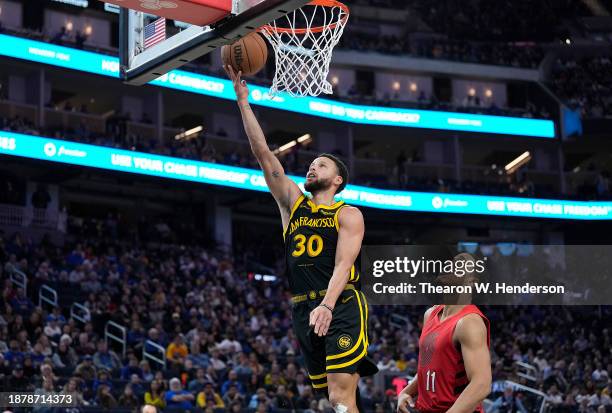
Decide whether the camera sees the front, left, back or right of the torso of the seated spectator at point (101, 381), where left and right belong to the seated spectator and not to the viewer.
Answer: front

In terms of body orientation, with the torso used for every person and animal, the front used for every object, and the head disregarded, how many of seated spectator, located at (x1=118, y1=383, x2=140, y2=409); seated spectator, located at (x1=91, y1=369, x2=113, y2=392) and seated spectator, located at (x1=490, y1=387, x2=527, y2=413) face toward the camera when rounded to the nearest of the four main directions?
3

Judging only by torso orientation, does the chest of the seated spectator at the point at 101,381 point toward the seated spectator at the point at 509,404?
no

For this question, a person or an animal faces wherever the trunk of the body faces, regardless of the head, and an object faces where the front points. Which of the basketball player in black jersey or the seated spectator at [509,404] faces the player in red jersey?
the seated spectator

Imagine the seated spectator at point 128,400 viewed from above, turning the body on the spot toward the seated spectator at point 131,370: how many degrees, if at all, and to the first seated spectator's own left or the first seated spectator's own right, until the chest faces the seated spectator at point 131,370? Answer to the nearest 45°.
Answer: approximately 180°

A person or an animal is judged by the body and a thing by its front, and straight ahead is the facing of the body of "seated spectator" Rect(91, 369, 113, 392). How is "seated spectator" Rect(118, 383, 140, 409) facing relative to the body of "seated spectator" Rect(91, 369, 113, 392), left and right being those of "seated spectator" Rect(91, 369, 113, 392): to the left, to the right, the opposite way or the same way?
the same way

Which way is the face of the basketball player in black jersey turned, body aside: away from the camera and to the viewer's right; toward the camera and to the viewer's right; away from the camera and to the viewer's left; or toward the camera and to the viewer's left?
toward the camera and to the viewer's left

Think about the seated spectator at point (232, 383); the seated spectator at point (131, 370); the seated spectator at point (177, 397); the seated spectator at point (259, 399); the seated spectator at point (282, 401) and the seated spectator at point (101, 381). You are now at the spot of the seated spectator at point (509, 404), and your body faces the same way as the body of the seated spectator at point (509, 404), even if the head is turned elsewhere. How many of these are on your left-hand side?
0

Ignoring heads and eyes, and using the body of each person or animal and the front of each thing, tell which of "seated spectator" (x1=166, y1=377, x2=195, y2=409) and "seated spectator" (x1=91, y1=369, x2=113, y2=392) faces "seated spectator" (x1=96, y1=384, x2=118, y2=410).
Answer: "seated spectator" (x1=91, y1=369, x2=113, y2=392)

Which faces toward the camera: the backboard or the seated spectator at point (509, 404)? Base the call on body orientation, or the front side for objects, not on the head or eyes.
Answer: the seated spectator

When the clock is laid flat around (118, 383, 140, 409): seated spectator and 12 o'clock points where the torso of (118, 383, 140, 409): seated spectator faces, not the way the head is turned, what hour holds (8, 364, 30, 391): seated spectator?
(8, 364, 30, 391): seated spectator is roughly at 3 o'clock from (118, 383, 140, 409): seated spectator.

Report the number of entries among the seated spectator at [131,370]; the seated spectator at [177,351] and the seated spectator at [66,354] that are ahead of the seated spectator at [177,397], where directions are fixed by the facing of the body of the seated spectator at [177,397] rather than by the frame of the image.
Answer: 0

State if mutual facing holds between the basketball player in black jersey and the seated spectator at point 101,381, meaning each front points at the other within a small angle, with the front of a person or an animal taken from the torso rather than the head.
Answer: no

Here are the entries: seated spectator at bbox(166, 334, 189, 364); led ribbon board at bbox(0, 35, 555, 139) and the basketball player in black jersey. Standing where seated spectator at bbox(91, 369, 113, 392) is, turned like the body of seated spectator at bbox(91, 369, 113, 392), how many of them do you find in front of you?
1

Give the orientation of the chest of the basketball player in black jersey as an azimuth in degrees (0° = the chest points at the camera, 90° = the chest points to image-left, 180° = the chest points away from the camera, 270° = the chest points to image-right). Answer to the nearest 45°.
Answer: approximately 45°

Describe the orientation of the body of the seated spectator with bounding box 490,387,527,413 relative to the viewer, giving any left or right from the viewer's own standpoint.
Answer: facing the viewer

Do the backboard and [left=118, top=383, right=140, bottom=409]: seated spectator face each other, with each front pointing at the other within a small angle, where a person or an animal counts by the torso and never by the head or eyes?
no
